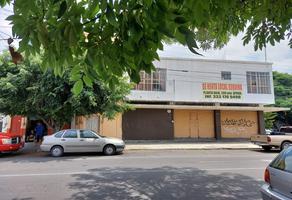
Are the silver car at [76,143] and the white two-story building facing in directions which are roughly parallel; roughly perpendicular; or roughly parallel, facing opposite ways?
roughly perpendicular

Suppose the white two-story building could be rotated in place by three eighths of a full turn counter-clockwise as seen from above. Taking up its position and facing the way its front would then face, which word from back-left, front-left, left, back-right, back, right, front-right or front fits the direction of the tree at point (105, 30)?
back-right

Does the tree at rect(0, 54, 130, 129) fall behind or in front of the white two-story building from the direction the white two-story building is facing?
in front

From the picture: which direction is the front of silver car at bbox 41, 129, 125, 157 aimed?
to the viewer's right

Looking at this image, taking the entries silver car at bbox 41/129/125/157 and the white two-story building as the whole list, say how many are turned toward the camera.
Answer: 1

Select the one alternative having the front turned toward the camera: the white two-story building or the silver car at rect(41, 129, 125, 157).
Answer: the white two-story building

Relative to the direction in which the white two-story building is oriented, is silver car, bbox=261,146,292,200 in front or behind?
in front

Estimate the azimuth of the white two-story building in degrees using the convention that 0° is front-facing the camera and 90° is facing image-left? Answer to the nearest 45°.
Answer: approximately 0°
